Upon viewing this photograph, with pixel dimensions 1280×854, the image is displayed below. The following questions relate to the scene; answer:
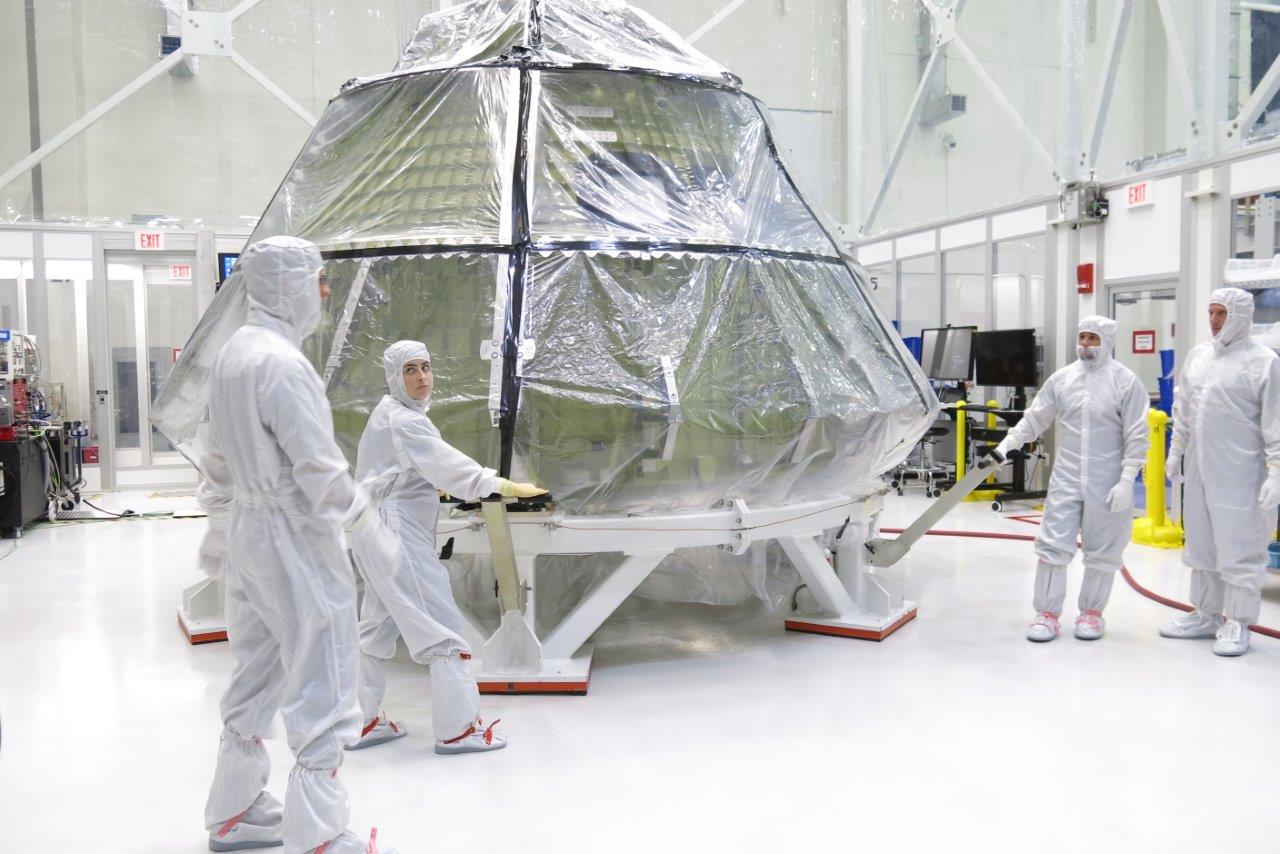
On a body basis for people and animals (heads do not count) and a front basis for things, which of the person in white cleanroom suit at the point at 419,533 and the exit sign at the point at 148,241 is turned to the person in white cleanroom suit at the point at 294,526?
the exit sign

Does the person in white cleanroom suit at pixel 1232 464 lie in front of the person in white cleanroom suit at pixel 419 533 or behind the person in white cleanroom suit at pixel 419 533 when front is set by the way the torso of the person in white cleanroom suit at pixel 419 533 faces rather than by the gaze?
in front

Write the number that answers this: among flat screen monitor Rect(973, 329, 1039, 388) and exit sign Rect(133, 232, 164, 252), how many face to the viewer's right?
0

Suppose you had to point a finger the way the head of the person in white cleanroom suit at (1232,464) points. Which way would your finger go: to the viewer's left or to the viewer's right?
to the viewer's left

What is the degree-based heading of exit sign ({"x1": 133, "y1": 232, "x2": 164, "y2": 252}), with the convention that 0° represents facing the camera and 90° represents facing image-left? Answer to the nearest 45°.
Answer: approximately 0°

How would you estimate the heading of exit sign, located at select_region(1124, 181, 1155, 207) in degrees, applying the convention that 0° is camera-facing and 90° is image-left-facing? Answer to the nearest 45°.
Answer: approximately 45°

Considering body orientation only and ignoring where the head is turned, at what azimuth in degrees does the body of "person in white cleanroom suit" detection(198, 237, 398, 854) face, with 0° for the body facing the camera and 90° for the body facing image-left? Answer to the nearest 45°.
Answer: approximately 225°

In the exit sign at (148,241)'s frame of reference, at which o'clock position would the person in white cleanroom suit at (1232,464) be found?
The person in white cleanroom suit is roughly at 11 o'clock from the exit sign.

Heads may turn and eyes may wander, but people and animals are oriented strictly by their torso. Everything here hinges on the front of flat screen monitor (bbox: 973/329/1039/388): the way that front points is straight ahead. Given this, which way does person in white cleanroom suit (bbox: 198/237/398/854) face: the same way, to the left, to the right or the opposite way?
the opposite way

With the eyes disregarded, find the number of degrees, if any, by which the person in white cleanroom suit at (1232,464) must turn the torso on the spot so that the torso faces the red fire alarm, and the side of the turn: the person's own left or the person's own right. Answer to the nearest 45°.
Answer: approximately 135° to the person's own right

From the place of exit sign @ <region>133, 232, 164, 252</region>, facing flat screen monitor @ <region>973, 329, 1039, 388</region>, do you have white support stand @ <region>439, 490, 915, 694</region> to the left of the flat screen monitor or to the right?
right

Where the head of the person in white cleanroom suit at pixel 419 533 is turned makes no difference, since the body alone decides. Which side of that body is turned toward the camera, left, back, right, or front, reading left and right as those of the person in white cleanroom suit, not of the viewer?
right
